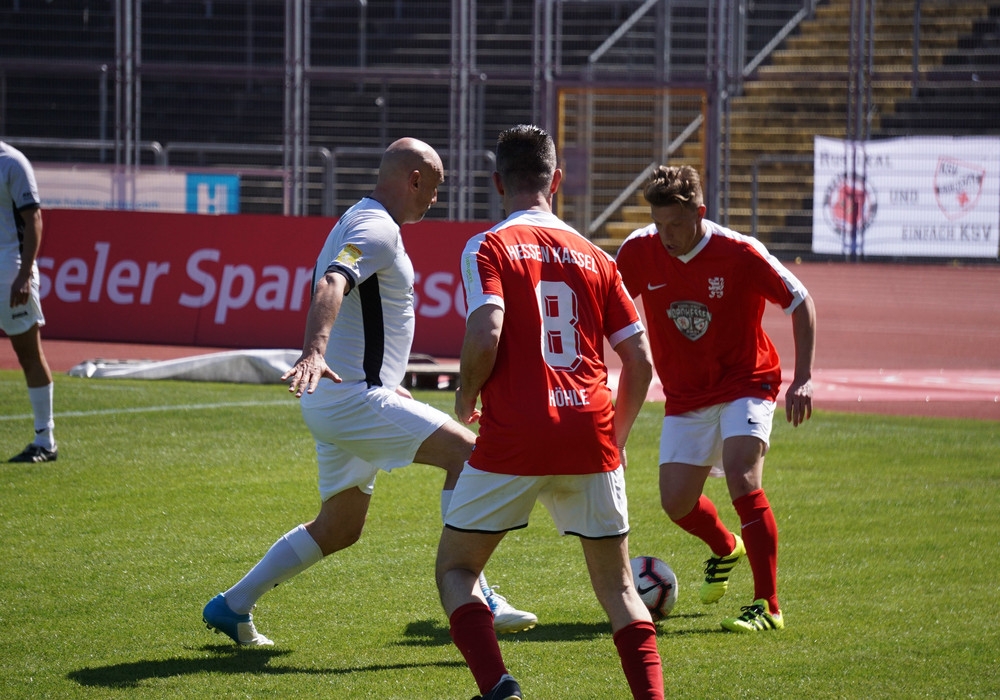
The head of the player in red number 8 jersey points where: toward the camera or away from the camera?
away from the camera

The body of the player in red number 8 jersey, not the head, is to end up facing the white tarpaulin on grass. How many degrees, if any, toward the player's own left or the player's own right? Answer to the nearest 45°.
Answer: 0° — they already face it

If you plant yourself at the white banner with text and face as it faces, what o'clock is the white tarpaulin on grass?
The white tarpaulin on grass is roughly at 1 o'clock from the white banner with text.

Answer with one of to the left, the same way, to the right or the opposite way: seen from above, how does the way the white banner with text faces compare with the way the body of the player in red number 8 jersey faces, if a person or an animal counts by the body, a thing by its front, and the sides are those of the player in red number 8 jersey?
the opposite way

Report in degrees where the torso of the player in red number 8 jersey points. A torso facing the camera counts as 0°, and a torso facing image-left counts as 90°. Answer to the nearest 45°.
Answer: approximately 180°

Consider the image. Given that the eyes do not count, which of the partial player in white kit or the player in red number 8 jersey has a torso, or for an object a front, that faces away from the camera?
the player in red number 8 jersey

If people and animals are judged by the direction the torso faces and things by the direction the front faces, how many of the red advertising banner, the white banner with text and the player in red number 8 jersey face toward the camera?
2

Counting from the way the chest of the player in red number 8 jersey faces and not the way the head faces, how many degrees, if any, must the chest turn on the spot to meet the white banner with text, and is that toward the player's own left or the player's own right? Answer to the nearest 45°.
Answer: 0° — they already face it

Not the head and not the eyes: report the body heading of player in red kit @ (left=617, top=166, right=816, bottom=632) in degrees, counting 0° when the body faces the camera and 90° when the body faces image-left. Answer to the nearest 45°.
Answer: approximately 45°

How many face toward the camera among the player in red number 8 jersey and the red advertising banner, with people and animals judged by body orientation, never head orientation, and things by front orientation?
1
